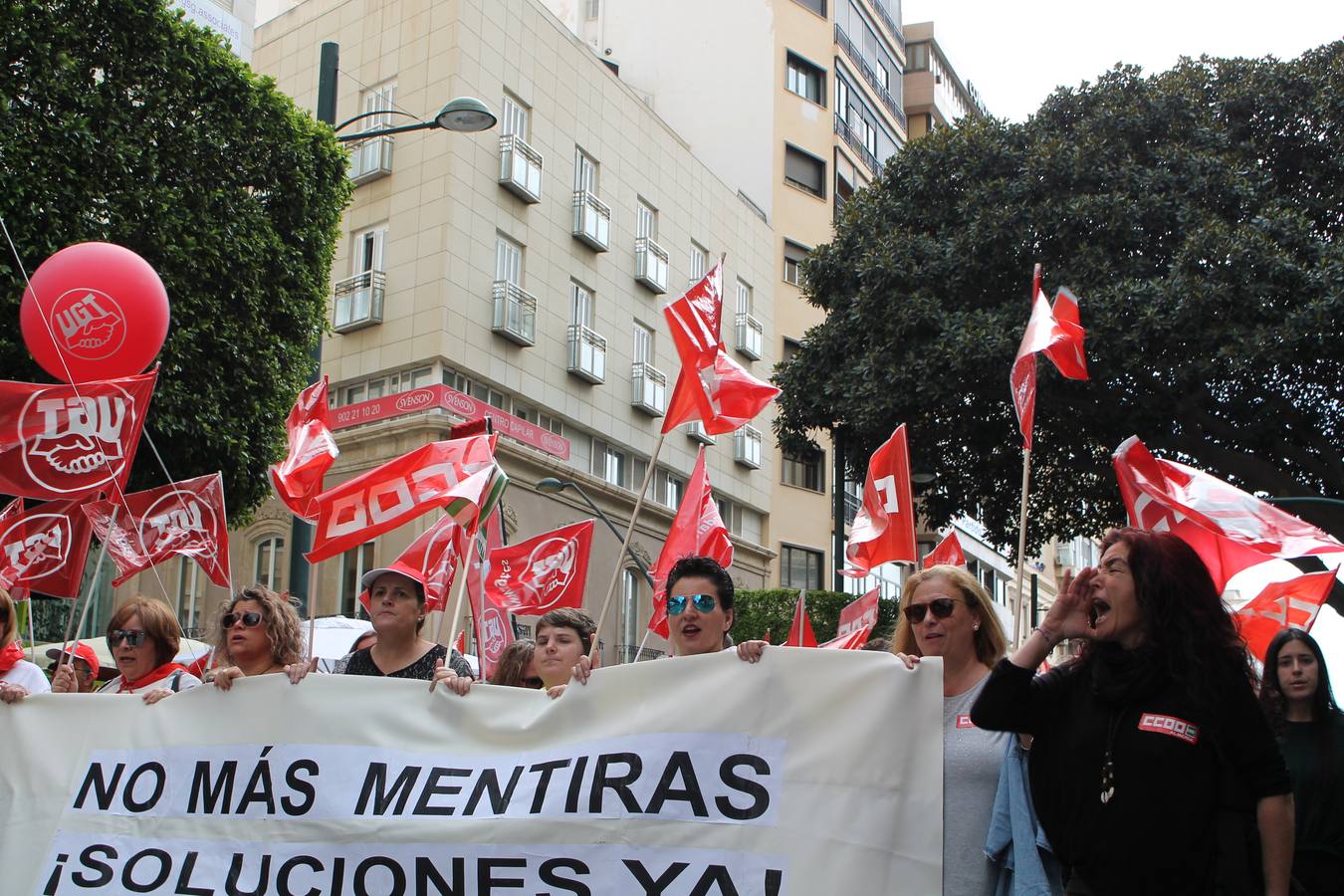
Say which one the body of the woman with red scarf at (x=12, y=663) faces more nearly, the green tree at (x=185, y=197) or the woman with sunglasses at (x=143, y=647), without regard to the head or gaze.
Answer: the woman with sunglasses

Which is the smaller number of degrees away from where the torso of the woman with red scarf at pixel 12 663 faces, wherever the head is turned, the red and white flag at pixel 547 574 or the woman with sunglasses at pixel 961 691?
the woman with sunglasses

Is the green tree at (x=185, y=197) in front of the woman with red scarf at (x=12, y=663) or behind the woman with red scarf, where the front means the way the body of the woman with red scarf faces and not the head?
behind

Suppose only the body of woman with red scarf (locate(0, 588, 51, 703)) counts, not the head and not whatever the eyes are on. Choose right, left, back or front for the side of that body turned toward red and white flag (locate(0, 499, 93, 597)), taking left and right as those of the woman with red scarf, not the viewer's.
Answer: back

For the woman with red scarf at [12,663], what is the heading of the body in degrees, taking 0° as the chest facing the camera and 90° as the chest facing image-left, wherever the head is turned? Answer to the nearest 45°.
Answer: approximately 0°

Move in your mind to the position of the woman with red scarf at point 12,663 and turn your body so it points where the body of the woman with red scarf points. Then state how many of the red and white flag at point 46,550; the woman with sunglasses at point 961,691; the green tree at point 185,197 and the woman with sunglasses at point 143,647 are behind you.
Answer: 2

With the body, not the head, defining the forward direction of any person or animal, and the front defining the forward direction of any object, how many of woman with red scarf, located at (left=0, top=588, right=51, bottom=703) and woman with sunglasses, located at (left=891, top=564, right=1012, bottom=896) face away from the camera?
0

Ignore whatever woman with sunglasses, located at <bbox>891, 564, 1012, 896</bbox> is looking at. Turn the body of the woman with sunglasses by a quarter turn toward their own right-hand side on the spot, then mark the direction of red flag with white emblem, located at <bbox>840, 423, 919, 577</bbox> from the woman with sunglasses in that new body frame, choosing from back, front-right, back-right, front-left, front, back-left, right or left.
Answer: front-right

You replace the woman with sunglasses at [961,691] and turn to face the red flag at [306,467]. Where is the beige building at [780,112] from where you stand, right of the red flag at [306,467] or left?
right

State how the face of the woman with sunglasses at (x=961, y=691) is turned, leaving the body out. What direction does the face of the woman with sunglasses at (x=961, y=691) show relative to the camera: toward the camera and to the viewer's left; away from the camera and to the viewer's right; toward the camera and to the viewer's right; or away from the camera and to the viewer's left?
toward the camera and to the viewer's left

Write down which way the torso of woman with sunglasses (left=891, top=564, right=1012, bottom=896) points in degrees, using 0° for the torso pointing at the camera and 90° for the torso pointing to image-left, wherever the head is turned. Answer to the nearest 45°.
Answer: approximately 45°

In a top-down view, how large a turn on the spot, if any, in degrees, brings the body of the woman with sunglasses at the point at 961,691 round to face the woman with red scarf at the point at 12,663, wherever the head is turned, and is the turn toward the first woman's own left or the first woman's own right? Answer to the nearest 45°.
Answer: approximately 45° to the first woman's own right
